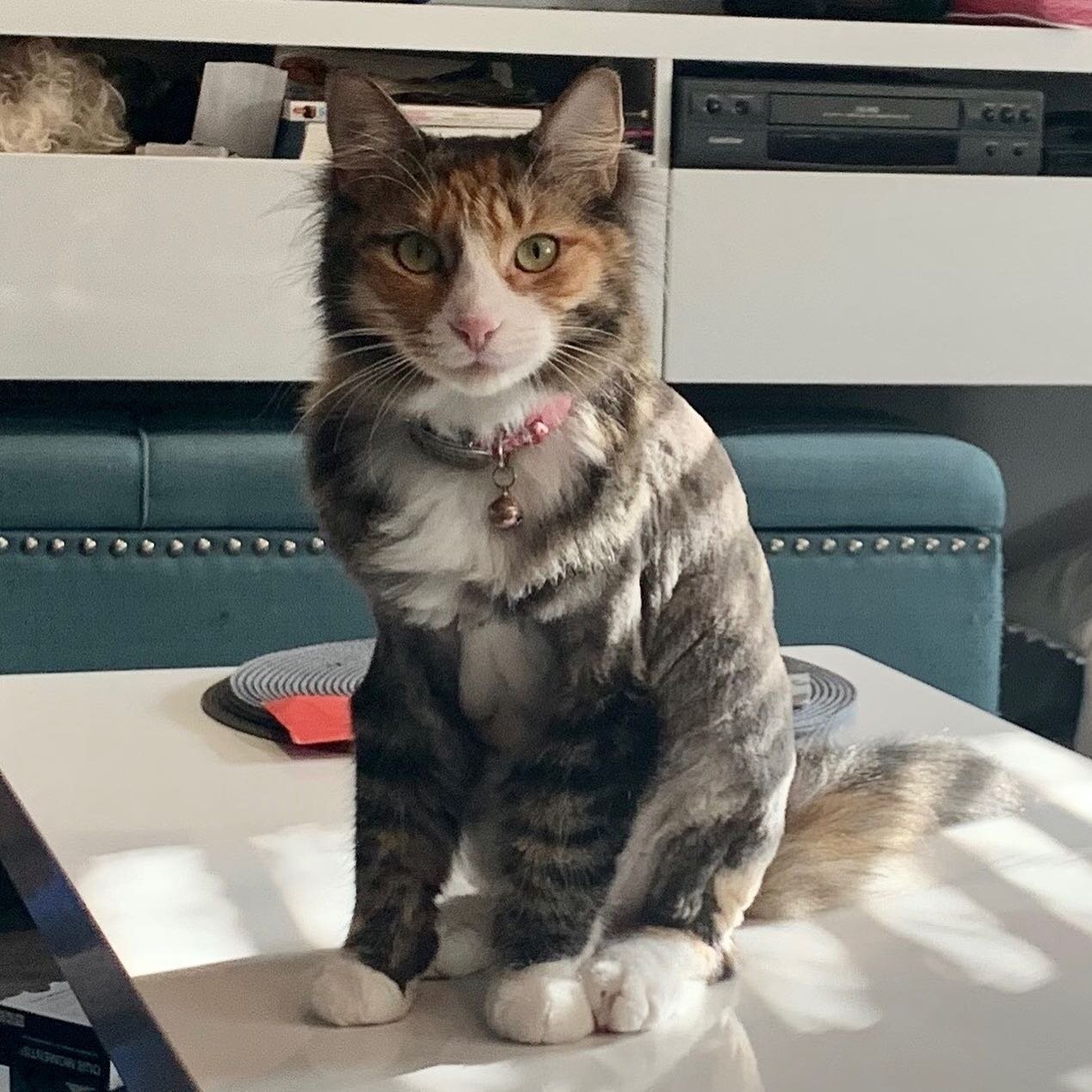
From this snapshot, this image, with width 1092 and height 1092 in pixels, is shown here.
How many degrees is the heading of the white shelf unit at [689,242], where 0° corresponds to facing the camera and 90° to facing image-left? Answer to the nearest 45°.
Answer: approximately 0°

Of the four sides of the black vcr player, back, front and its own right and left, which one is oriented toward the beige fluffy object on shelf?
right

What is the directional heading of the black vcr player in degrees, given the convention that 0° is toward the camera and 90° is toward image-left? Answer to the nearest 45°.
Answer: approximately 0°

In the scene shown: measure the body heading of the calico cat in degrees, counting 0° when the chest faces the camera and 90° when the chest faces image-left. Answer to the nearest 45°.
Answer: approximately 45°

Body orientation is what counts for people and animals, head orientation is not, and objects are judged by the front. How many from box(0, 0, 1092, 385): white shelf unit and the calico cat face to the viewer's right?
0

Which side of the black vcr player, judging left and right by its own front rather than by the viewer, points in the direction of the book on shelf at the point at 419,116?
right

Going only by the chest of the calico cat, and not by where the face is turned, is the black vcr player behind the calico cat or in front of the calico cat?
behind

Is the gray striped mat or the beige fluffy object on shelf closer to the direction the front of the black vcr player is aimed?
the gray striped mat

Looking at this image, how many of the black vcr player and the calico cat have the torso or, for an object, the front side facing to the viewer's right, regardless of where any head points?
0

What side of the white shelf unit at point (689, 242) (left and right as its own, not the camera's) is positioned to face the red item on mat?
front
